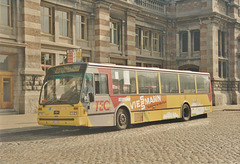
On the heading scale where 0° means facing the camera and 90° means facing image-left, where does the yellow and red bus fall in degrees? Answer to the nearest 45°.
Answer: approximately 45°
